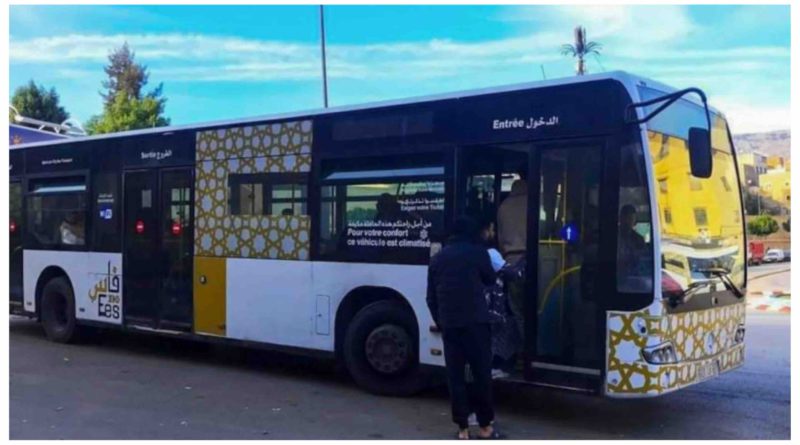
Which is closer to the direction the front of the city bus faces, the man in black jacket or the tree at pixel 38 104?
the man in black jacket

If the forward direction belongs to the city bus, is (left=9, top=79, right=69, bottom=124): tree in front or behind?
behind

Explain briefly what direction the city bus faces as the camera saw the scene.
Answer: facing the viewer and to the right of the viewer

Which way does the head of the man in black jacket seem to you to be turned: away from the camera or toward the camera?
away from the camera

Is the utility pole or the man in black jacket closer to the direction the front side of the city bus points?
the man in black jacket

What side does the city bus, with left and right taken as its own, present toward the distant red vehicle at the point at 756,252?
left

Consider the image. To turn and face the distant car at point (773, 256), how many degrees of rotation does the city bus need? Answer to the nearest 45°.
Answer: approximately 90° to its left

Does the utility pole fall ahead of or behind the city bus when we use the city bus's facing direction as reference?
behind
